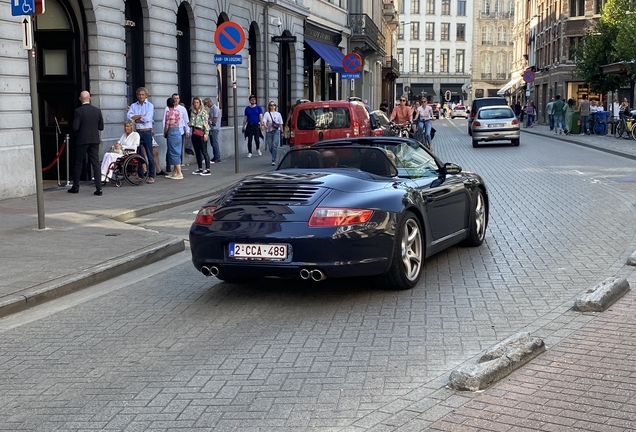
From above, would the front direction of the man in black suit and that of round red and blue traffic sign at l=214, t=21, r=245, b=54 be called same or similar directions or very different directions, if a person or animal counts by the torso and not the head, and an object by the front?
very different directions

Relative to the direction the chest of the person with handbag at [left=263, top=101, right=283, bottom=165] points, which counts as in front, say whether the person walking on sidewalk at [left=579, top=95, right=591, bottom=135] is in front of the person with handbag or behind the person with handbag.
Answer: behind

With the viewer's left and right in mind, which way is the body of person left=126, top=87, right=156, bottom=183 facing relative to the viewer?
facing the viewer

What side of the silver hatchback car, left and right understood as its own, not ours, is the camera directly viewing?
back

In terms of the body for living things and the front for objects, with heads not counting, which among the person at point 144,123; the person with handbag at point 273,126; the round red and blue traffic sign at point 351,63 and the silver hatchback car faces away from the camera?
the silver hatchback car

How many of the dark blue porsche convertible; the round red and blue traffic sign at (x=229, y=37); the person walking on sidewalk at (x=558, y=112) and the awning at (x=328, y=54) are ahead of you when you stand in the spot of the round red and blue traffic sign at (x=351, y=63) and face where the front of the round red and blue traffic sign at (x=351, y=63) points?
2

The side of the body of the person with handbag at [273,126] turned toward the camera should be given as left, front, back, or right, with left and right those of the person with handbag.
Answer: front

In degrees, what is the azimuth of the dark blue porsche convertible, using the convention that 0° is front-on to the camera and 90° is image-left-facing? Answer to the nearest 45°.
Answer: approximately 225°

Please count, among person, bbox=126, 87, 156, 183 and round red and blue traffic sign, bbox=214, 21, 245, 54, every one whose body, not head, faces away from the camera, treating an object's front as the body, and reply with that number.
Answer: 0

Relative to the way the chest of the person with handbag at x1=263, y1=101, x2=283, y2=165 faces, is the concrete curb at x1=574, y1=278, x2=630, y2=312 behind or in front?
in front

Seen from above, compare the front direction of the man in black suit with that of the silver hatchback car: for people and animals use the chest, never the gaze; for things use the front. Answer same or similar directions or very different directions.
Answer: same or similar directions

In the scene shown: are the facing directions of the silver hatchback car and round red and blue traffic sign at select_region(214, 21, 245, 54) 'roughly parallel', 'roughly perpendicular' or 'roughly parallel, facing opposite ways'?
roughly parallel, facing opposite ways

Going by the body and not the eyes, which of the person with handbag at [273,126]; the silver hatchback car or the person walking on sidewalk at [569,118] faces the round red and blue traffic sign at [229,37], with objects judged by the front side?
the person with handbag
